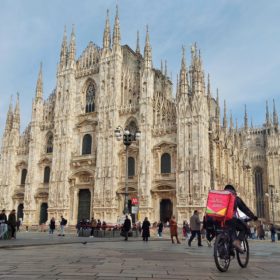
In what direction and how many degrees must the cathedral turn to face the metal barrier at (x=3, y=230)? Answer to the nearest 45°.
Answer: approximately 45° to its left

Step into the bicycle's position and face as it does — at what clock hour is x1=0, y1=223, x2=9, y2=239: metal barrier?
The metal barrier is roughly at 9 o'clock from the bicycle.

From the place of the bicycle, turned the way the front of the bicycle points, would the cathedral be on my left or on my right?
on my left

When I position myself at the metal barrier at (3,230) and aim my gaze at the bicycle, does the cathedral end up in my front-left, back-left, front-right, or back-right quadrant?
back-left

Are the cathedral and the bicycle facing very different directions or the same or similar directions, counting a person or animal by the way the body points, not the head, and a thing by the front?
very different directions
